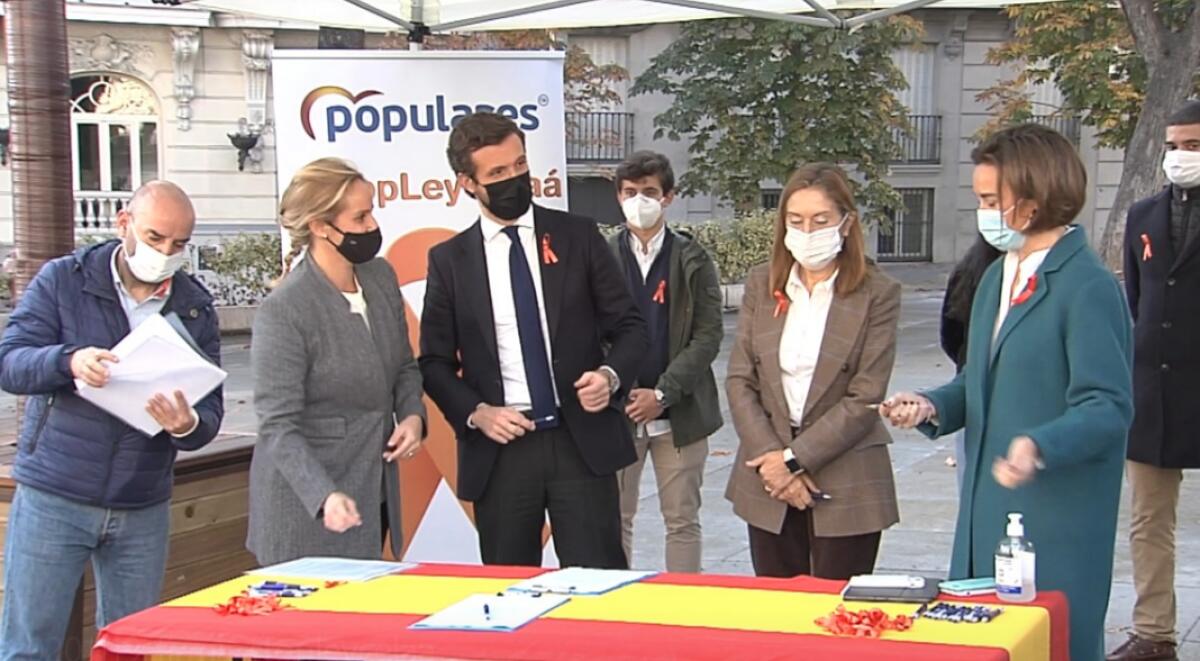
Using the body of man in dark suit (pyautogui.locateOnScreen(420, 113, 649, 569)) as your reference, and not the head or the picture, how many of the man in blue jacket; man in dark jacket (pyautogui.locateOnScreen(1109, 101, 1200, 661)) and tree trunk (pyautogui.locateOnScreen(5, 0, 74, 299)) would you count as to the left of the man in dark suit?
1

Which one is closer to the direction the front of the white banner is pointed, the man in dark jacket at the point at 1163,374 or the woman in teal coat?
the woman in teal coat

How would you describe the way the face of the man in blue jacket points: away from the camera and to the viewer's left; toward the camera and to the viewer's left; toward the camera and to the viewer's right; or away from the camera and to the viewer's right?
toward the camera and to the viewer's right

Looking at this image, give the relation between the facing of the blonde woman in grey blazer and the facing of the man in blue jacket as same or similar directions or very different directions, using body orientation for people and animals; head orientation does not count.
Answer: same or similar directions

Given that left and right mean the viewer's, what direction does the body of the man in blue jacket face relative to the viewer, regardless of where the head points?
facing the viewer and to the right of the viewer

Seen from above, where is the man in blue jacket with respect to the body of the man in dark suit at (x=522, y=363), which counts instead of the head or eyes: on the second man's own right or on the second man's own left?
on the second man's own right

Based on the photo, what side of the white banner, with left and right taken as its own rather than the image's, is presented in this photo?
front

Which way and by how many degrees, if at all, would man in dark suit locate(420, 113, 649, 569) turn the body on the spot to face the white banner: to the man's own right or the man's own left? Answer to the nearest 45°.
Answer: approximately 180°

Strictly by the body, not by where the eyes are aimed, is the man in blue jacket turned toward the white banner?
no

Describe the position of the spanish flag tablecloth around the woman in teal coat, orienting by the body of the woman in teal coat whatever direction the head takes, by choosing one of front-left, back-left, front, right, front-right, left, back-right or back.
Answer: front

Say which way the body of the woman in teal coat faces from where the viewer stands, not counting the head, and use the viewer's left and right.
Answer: facing the viewer and to the left of the viewer

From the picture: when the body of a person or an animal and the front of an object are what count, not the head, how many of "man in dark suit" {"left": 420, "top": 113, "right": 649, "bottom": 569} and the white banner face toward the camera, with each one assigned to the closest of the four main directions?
2

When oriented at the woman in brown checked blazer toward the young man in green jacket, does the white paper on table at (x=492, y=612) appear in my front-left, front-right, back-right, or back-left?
back-left

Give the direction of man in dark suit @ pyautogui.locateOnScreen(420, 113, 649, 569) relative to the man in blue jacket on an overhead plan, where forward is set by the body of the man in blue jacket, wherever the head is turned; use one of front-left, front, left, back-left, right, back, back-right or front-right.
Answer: front-left

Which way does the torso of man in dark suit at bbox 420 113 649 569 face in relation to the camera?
toward the camera

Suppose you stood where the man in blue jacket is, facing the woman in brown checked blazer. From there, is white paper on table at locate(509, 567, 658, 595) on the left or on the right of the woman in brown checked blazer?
right

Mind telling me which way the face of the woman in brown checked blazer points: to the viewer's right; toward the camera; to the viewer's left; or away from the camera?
toward the camera

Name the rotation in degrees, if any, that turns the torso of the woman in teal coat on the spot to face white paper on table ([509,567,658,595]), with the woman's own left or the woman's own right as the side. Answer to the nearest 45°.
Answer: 0° — they already face it

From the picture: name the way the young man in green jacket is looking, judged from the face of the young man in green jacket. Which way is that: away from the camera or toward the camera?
toward the camera
